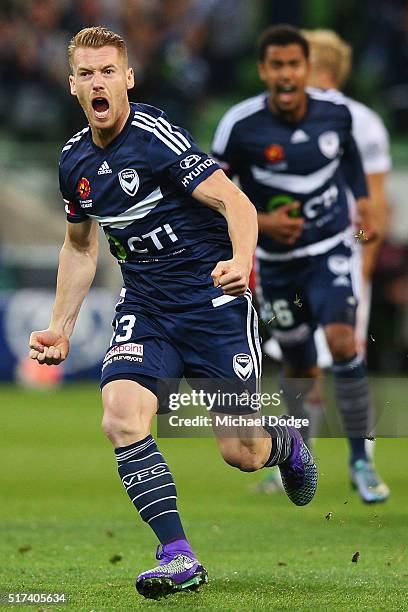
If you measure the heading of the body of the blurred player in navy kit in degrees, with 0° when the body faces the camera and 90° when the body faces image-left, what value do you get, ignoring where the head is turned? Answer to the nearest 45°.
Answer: approximately 0°

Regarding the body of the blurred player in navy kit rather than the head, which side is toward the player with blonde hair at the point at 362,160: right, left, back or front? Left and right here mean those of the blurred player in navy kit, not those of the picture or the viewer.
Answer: back
